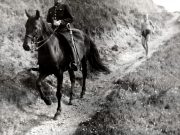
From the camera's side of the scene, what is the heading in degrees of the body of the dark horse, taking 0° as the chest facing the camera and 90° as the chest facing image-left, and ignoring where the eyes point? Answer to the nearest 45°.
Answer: approximately 45°

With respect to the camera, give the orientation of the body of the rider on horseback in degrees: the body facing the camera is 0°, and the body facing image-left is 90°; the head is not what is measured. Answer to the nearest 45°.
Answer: approximately 45°
